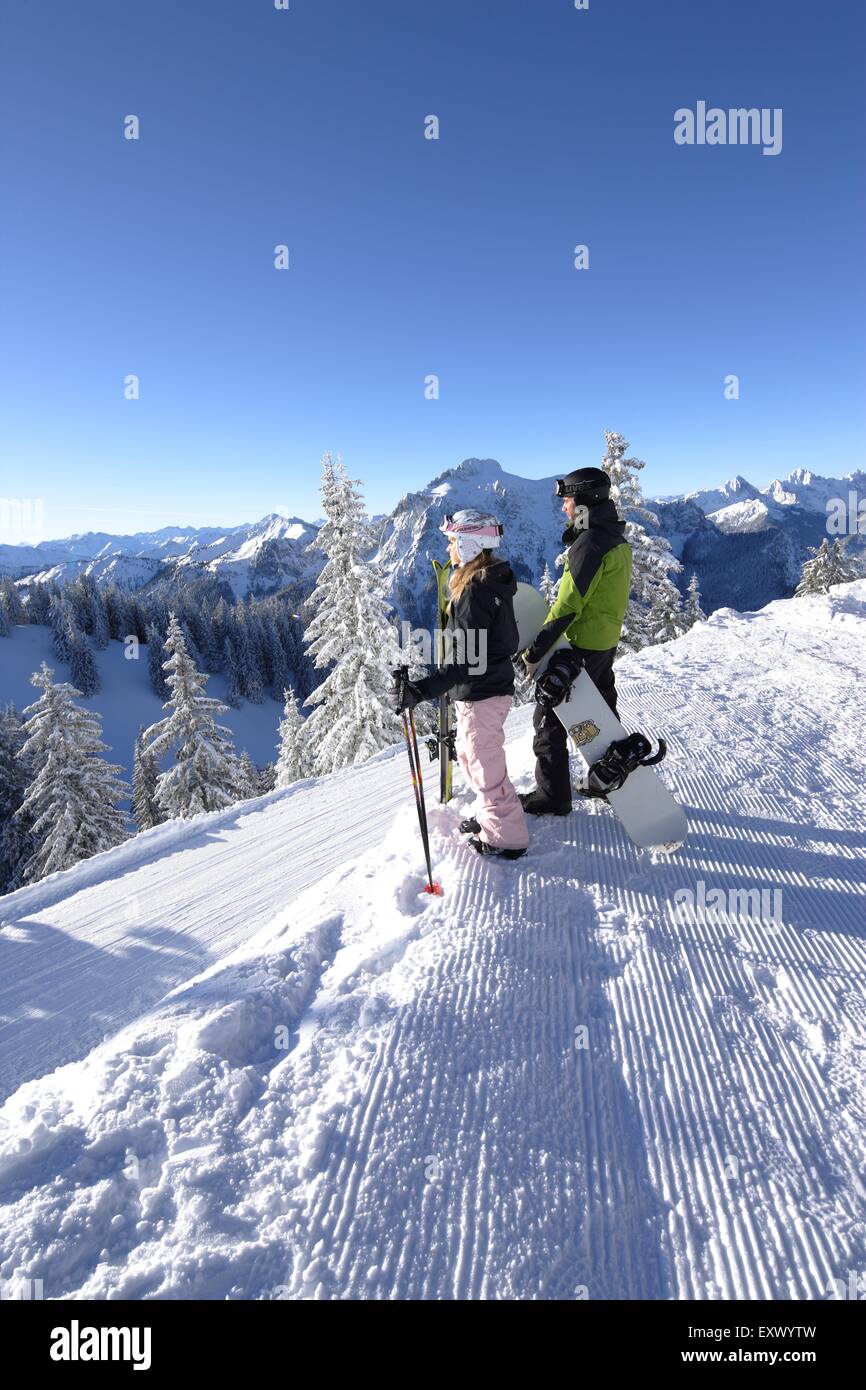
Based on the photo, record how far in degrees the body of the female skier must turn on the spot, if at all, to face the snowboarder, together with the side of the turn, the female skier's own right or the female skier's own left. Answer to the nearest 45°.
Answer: approximately 135° to the female skier's own right

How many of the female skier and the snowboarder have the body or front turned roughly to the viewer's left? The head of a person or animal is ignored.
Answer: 2

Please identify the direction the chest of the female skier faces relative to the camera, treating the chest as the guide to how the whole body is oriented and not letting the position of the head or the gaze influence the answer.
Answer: to the viewer's left

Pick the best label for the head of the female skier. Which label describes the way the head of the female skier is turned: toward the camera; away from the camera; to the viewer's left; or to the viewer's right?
to the viewer's left

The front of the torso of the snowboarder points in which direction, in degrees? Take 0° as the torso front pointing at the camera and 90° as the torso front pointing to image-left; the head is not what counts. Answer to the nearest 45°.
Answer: approximately 90°

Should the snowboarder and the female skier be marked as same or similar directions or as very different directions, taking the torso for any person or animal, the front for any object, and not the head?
same or similar directions

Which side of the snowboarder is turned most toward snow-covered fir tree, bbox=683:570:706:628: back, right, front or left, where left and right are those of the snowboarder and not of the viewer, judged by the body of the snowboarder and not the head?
right
